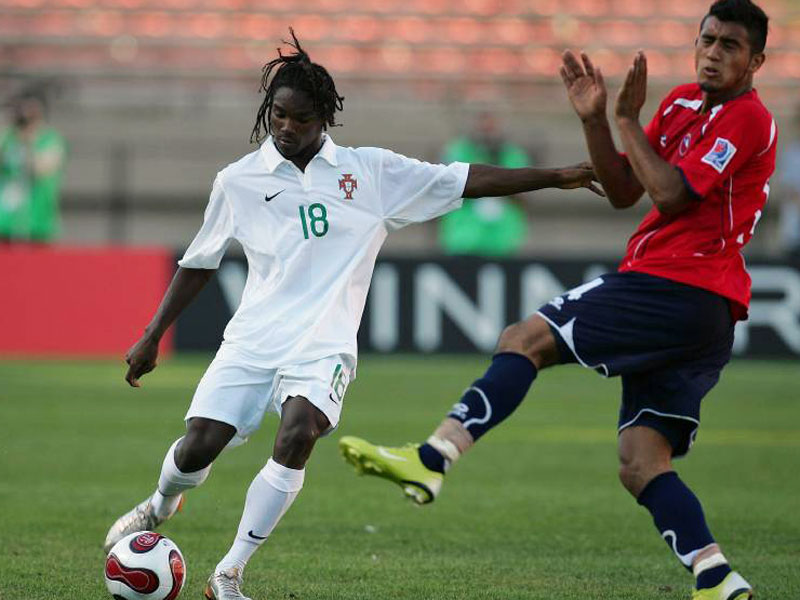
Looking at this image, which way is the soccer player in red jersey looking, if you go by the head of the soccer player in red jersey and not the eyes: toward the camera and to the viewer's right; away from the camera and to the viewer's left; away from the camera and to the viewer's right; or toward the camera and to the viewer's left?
toward the camera and to the viewer's left

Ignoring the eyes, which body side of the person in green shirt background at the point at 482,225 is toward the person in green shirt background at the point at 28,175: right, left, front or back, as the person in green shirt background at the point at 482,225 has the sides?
right

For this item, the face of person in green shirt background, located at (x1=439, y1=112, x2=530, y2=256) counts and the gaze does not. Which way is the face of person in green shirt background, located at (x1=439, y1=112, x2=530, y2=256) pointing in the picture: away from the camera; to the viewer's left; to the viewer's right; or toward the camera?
toward the camera

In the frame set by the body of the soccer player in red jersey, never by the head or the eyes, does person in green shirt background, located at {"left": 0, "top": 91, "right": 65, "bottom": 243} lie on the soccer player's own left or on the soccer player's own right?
on the soccer player's own right

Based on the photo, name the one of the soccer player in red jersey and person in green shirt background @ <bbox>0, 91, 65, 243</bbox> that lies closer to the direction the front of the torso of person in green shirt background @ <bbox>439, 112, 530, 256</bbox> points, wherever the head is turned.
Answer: the soccer player in red jersey

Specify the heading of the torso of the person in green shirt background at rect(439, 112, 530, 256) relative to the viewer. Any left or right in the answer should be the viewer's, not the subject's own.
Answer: facing the viewer

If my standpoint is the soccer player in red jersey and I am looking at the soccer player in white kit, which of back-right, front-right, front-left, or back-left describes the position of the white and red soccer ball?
front-left

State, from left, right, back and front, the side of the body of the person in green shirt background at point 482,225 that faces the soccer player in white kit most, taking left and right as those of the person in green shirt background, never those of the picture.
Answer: front

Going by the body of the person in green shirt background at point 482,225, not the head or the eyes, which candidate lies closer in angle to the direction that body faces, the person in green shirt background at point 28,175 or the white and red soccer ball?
the white and red soccer ball

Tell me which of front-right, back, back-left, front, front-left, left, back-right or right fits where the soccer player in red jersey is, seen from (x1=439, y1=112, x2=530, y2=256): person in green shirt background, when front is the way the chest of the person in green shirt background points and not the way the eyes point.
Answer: front

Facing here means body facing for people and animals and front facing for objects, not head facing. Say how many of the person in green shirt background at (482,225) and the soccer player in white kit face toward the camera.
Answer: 2

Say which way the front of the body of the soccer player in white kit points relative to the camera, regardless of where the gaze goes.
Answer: toward the camera

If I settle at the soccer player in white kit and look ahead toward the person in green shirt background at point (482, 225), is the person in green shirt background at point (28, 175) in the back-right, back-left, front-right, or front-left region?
front-left

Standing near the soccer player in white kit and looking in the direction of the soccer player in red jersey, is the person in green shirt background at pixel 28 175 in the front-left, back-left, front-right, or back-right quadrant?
back-left

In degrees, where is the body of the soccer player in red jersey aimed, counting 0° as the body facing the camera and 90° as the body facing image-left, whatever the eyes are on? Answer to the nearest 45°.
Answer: approximately 45°

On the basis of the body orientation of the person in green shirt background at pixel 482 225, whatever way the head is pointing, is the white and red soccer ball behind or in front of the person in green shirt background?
in front
